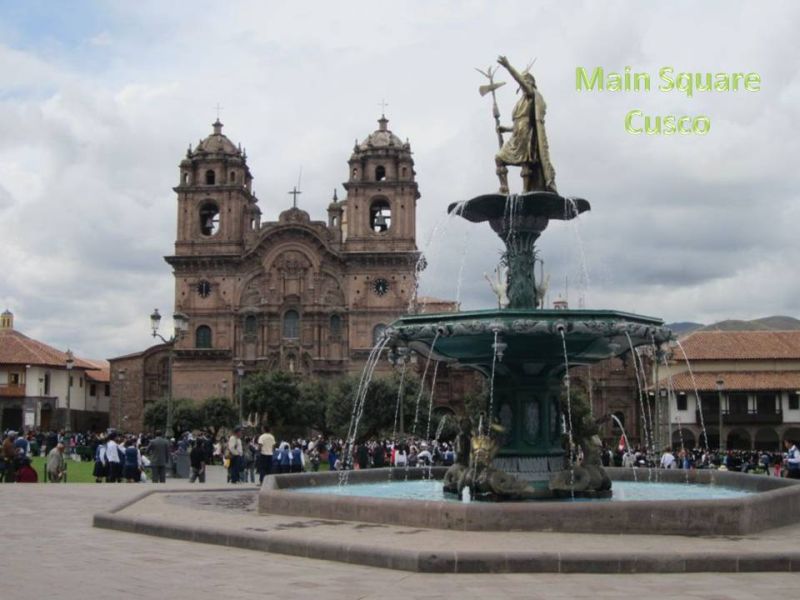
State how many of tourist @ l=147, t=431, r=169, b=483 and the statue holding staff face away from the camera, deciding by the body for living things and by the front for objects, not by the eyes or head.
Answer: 1

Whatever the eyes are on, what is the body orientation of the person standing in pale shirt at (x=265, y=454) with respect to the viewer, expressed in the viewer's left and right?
facing away from the viewer

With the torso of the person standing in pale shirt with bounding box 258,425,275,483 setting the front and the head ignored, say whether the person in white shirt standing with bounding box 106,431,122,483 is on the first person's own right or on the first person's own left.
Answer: on the first person's own left

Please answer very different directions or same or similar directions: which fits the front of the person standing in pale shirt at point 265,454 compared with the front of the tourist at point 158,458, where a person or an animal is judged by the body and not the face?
same or similar directions

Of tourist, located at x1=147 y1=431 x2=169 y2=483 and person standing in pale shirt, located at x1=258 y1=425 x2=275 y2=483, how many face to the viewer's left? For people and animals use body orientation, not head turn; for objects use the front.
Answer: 0

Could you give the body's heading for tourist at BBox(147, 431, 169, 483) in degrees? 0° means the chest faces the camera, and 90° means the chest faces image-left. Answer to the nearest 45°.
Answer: approximately 180°

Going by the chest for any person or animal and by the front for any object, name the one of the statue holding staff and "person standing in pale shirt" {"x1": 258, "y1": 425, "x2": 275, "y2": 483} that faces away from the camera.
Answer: the person standing in pale shirt

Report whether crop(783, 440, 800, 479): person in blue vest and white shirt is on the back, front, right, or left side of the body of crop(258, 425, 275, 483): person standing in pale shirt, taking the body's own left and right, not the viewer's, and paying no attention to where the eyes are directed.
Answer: right

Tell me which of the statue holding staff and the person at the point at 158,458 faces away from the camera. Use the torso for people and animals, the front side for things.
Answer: the person

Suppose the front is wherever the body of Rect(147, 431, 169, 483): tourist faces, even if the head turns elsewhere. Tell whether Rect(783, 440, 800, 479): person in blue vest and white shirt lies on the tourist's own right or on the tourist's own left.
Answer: on the tourist's own right

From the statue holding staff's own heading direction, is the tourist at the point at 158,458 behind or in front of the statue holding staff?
in front

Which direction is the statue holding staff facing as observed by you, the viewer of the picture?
facing to the left of the viewer

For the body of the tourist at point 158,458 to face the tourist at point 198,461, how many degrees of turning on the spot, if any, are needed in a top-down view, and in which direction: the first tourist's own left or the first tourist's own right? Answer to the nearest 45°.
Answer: approximately 45° to the first tourist's own right
